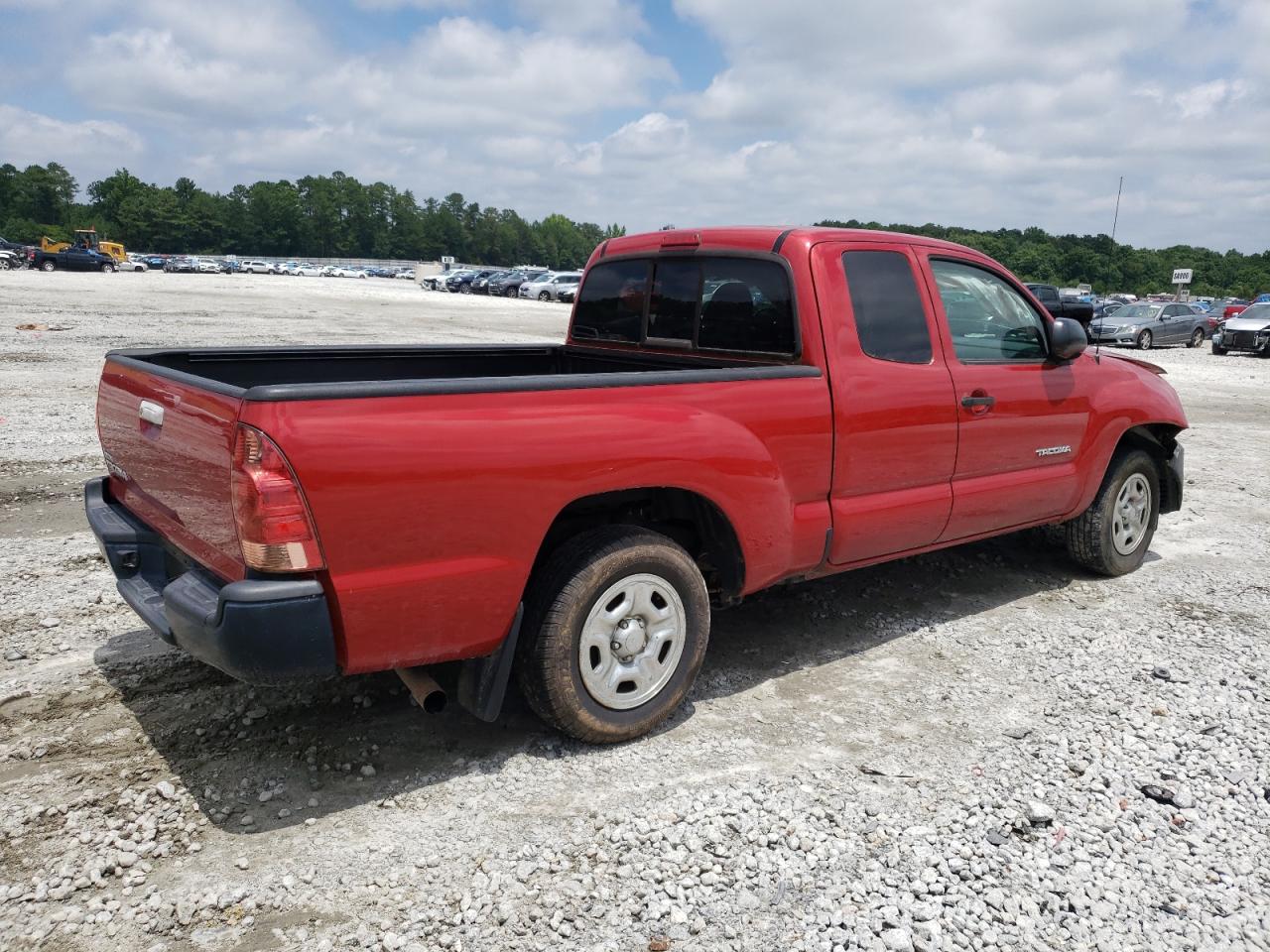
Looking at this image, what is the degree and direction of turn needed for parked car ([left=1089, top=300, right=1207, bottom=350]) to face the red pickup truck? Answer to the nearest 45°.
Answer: approximately 45° to its left

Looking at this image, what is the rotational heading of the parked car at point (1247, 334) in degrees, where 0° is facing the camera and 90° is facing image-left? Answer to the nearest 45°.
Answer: approximately 45°

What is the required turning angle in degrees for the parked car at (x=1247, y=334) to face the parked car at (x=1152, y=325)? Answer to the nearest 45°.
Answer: approximately 90° to its right

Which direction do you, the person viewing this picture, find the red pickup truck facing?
facing away from the viewer and to the right of the viewer

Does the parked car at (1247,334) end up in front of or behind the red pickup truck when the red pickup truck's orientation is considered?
in front

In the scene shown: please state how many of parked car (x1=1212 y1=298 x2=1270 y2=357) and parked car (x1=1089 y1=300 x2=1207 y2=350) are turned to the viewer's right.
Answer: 0

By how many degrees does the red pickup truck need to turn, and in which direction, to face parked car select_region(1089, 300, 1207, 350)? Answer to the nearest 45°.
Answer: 0° — it already faces it

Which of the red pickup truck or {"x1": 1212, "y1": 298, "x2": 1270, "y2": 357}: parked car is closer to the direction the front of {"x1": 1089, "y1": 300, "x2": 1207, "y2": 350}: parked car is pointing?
the red pickup truck
